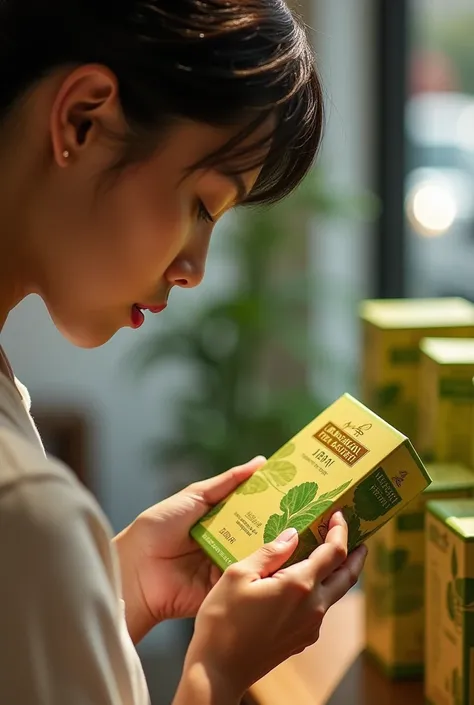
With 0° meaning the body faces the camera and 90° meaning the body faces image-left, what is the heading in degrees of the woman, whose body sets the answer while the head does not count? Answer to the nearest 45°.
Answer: approximately 270°

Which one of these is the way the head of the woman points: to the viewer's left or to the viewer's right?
to the viewer's right

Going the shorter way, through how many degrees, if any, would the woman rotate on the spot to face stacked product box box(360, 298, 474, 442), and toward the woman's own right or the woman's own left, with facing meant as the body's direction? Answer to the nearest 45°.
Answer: approximately 45° to the woman's own left

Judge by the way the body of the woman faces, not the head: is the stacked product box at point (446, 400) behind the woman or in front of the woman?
in front
